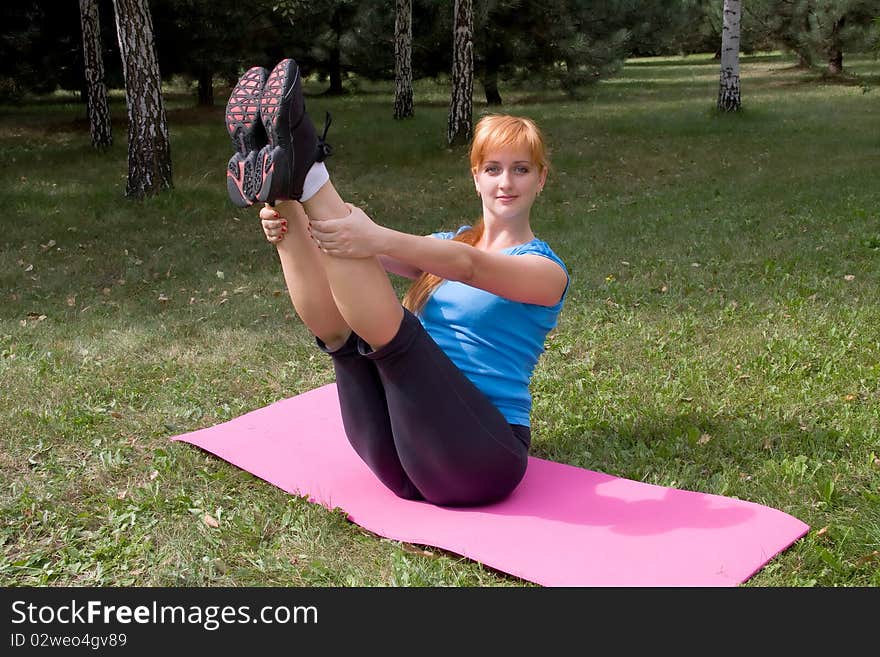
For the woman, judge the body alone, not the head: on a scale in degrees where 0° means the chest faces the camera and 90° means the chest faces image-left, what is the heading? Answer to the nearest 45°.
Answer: approximately 45°
